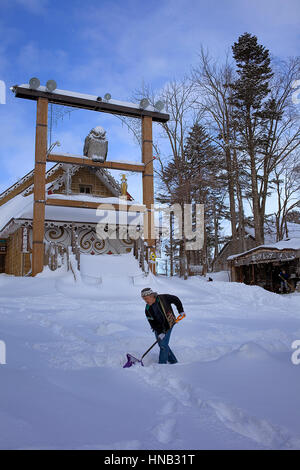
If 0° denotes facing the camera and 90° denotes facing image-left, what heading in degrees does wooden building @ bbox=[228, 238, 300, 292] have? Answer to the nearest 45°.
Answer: approximately 45°

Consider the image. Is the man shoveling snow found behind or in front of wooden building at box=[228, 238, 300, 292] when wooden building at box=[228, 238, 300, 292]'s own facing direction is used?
in front

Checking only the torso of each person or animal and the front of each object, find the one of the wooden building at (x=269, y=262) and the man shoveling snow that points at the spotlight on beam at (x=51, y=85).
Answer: the wooden building

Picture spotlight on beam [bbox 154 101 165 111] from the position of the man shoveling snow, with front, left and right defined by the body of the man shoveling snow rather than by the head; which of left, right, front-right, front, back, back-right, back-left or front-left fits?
back-right

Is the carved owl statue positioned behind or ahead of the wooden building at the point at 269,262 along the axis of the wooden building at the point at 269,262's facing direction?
ahead

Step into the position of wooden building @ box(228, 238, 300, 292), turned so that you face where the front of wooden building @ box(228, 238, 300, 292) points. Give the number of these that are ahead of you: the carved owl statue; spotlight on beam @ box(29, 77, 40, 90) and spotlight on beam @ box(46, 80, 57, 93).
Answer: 3

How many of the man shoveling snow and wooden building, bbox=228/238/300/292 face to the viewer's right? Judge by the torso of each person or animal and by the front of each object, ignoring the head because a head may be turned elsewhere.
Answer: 0
